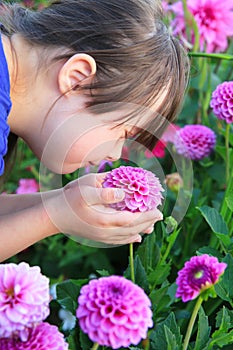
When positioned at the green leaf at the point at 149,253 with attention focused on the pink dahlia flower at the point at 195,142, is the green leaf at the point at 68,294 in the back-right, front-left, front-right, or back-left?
back-left

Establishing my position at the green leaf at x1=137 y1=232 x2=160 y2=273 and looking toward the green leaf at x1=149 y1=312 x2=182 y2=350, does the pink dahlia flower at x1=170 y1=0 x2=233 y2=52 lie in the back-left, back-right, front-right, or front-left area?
back-left

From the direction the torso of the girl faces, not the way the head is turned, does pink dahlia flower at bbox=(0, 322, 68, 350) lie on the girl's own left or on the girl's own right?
on the girl's own right

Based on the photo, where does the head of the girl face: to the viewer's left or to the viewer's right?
to the viewer's right

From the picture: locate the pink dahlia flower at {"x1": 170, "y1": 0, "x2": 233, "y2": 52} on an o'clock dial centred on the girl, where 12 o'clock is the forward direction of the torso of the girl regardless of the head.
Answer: The pink dahlia flower is roughly at 10 o'clock from the girl.

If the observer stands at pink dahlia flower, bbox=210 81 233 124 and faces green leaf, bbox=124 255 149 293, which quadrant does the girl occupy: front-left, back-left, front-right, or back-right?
front-right

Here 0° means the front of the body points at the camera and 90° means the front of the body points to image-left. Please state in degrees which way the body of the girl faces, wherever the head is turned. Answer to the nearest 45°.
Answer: approximately 270°
